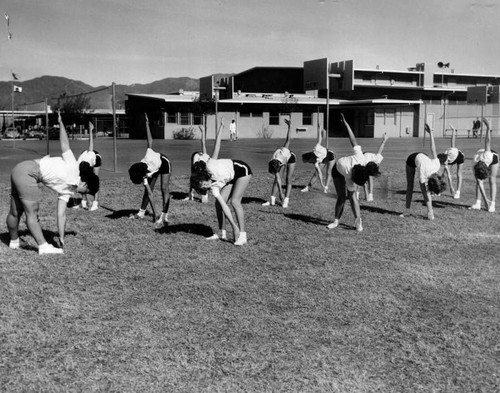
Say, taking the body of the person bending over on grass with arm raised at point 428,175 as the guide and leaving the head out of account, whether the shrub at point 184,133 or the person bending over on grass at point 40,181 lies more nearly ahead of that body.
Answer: the person bending over on grass

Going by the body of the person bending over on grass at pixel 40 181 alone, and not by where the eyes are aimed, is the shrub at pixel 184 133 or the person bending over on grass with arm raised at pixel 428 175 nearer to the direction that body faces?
the person bending over on grass with arm raised

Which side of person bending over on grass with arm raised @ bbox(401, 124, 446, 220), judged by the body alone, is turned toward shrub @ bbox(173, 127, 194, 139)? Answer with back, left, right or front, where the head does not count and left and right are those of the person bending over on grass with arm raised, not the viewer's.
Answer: back

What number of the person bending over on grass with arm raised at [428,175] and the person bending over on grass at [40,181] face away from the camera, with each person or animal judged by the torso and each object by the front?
0

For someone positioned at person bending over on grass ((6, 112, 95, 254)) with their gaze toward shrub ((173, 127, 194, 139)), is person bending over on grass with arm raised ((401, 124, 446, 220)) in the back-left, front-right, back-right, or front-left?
front-right

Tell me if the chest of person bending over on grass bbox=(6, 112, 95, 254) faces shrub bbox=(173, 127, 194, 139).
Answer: no

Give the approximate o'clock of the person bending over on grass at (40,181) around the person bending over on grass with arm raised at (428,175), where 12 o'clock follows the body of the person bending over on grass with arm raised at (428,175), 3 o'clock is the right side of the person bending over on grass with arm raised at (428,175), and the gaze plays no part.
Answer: the person bending over on grass at (40,181) is roughly at 3 o'clock from the person bending over on grass with arm raised at (428,175).
